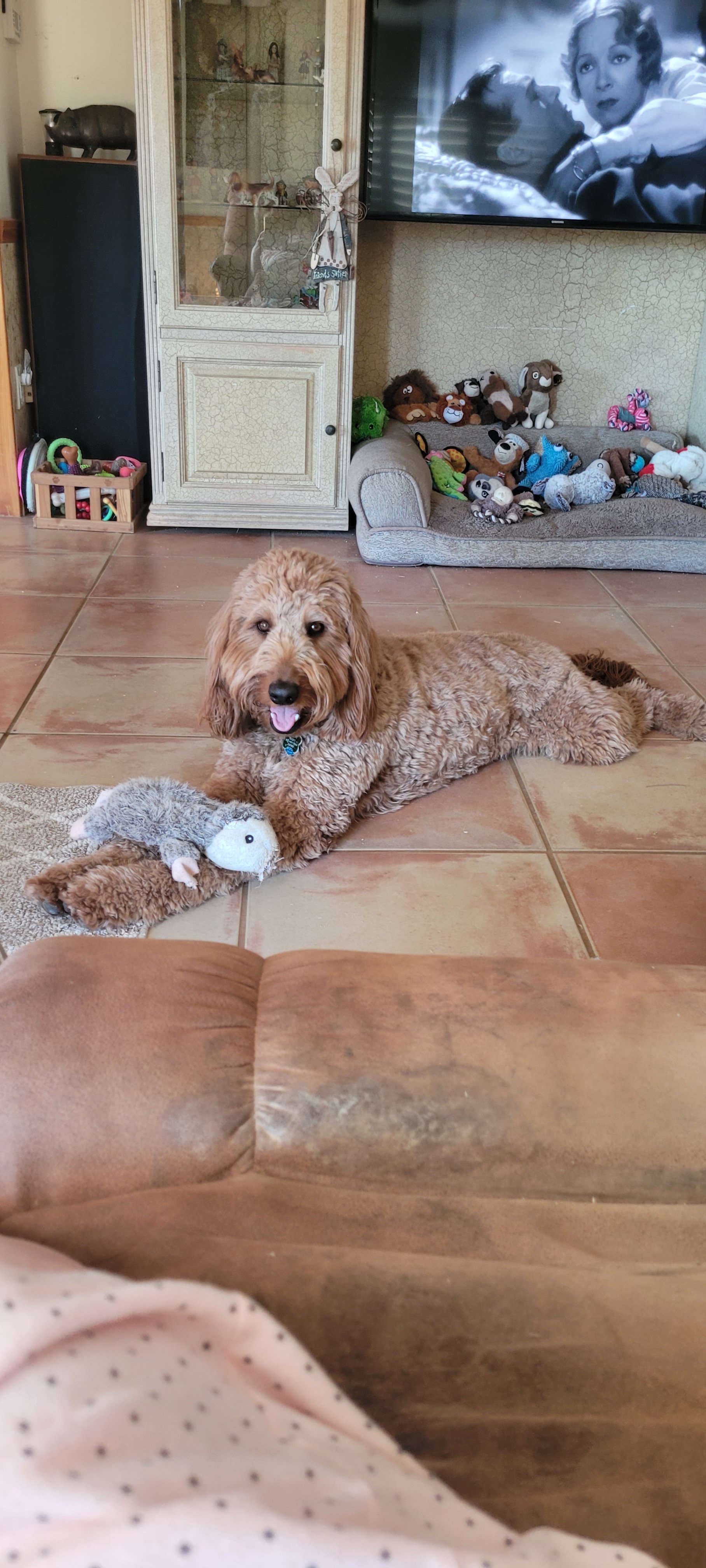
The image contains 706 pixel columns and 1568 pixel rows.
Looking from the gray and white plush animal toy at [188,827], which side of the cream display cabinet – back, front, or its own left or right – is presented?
front

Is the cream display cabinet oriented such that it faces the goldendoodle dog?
yes

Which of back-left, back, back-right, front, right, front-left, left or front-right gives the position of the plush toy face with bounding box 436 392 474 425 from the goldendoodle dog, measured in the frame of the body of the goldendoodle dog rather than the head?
back-right

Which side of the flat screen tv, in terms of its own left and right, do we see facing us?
front

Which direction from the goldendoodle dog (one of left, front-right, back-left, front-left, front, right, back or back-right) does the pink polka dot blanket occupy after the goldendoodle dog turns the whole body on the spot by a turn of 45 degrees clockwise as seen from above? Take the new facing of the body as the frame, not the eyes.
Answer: left

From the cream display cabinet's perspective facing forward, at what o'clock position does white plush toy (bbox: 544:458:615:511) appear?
The white plush toy is roughly at 9 o'clock from the cream display cabinet.

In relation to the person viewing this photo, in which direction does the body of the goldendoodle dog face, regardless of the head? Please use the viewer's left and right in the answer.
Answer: facing the viewer and to the left of the viewer

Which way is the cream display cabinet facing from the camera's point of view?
toward the camera

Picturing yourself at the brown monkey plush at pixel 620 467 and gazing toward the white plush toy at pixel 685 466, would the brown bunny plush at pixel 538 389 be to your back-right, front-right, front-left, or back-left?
back-left

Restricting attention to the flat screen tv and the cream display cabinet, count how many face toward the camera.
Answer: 2

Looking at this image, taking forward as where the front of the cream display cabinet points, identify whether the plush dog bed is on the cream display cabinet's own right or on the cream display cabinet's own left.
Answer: on the cream display cabinet's own left

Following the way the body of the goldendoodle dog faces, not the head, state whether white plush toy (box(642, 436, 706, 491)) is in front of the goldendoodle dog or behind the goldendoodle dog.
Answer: behind

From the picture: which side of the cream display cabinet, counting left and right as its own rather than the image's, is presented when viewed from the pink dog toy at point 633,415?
left
